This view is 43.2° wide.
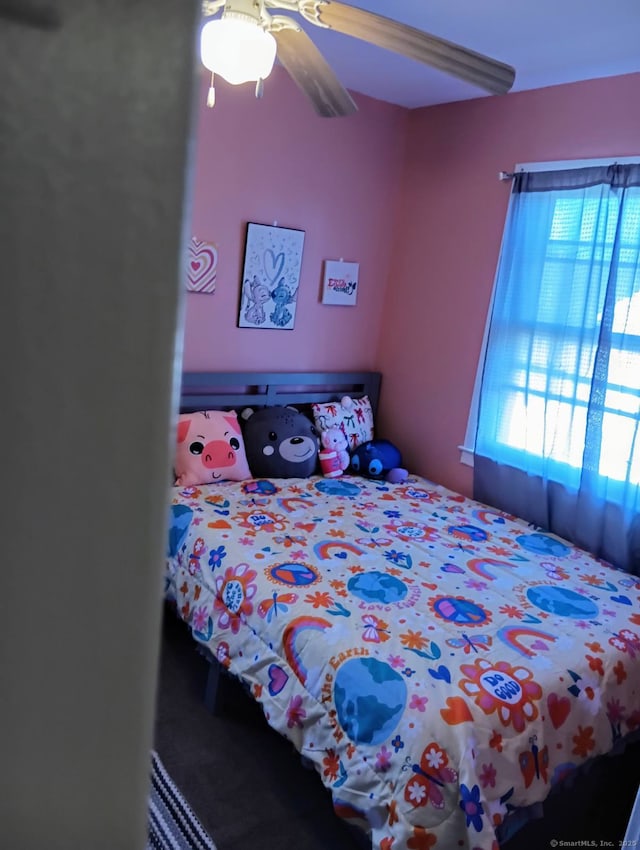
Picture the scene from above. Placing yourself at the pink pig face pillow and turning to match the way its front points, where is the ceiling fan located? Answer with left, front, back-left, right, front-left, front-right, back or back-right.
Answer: front-right

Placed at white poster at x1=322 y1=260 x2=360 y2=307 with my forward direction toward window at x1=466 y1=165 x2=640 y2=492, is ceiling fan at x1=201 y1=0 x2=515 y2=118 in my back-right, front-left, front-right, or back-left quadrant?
front-right

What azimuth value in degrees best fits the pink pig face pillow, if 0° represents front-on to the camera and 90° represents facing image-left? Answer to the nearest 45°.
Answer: approximately 315°

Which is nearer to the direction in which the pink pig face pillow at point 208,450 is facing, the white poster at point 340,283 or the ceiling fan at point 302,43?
the ceiling fan

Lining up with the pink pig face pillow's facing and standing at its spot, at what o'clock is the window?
The window is roughly at 11 o'clock from the pink pig face pillow.

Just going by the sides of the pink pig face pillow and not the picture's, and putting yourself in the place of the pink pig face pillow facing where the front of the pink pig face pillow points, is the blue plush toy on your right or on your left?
on your left
